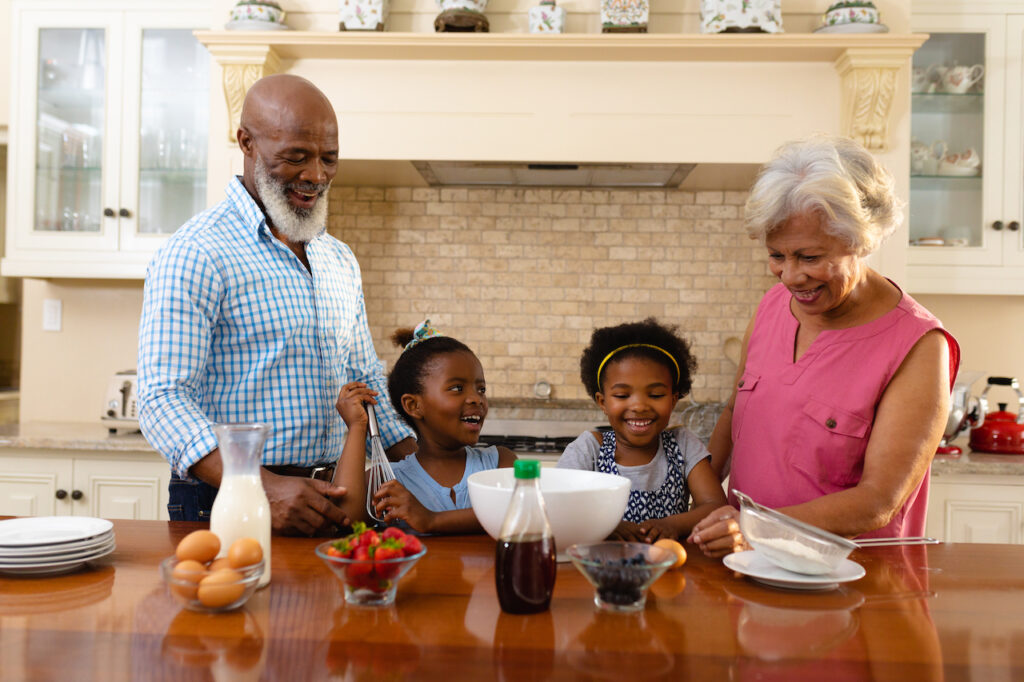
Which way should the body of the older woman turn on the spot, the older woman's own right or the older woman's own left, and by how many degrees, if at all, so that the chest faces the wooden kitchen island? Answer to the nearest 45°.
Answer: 0° — they already face it

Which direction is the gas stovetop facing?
toward the camera

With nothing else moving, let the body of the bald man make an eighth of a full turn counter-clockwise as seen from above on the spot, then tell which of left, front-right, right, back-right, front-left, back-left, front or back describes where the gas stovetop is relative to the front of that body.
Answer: front-left

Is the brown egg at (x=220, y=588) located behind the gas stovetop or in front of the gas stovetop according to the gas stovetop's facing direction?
in front

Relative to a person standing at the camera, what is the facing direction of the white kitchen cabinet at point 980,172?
facing the viewer

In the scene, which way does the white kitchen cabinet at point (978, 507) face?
toward the camera

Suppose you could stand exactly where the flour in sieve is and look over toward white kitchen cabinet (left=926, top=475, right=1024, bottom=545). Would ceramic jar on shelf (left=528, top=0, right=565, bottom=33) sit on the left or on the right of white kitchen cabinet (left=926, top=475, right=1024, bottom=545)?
left

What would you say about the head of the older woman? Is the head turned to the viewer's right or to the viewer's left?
to the viewer's left

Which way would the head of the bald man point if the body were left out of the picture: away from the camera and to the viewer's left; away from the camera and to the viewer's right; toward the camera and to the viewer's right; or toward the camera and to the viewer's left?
toward the camera and to the viewer's right

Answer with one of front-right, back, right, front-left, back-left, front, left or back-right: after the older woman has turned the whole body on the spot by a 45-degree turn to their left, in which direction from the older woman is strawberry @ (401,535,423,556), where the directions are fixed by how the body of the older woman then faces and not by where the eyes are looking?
front-right

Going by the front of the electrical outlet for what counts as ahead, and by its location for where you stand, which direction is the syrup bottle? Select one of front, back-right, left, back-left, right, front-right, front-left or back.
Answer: front

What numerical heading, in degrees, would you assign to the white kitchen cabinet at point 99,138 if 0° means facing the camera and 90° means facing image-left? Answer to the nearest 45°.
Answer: approximately 0°

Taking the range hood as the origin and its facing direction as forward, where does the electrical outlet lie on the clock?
The electrical outlet is roughly at 3 o'clock from the range hood.
